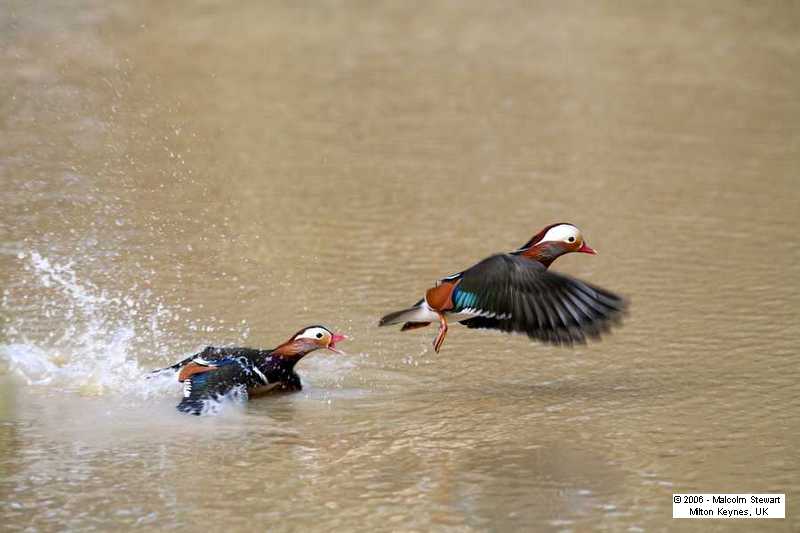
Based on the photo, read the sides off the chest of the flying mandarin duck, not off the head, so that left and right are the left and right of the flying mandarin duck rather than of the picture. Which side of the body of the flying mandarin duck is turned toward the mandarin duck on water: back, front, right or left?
back

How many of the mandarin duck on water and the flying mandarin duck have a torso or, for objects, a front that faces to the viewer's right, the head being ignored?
2

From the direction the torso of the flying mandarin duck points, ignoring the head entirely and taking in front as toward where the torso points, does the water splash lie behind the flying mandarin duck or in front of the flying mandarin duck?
behind

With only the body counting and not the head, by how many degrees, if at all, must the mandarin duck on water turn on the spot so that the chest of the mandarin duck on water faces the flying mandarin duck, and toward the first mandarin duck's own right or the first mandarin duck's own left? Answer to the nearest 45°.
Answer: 0° — it already faces it

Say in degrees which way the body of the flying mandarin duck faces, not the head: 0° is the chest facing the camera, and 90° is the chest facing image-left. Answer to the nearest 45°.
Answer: approximately 270°

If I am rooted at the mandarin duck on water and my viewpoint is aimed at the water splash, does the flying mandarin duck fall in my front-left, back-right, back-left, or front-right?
back-right

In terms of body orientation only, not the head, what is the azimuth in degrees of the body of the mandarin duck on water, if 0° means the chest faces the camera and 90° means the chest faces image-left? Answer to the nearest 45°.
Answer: approximately 270°

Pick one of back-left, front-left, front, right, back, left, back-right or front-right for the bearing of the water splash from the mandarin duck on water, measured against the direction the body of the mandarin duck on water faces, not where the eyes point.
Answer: back-left
